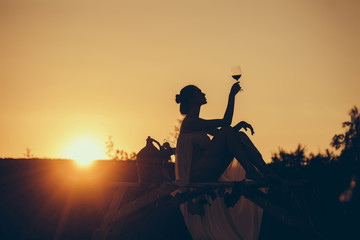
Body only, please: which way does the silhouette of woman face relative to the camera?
to the viewer's right
